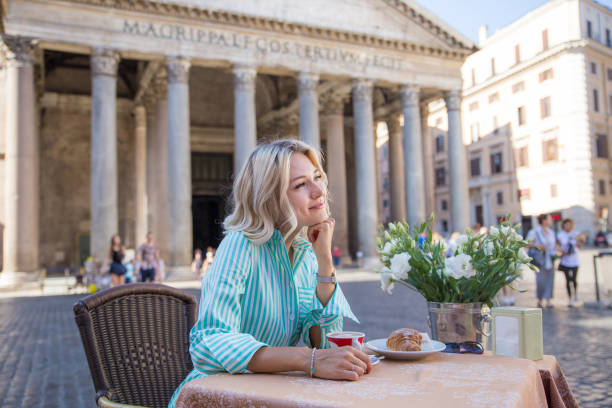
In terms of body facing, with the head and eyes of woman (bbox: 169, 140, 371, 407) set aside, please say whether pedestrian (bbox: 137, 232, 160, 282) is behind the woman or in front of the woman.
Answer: behind

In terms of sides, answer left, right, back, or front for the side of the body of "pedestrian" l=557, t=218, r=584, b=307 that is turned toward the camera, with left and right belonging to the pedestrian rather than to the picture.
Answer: front

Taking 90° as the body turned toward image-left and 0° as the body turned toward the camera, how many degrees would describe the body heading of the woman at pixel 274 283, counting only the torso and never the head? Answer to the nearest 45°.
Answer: approximately 315°

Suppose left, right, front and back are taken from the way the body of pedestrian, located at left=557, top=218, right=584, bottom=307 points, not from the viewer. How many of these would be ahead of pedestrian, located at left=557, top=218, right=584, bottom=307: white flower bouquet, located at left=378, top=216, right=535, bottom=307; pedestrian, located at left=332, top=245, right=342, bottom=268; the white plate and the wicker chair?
3

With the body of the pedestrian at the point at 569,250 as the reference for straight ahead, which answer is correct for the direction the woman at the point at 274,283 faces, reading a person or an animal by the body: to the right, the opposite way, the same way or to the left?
to the left

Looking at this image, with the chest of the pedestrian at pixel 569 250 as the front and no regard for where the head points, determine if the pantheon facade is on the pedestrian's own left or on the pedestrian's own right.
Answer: on the pedestrian's own right

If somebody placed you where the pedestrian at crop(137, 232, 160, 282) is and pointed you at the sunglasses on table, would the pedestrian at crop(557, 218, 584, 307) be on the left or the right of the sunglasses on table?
left

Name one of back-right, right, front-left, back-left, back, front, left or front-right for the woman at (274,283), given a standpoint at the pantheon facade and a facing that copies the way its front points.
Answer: front-right

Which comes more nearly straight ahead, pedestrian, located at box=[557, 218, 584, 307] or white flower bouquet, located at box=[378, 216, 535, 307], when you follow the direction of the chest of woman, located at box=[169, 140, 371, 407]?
the white flower bouquet

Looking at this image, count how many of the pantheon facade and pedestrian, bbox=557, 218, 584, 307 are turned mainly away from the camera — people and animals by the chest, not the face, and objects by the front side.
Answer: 0

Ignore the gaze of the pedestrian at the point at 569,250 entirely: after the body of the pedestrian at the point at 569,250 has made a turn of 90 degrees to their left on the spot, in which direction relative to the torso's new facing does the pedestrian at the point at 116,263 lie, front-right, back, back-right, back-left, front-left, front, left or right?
back

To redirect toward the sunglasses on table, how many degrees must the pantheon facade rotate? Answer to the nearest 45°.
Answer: approximately 45° to its right

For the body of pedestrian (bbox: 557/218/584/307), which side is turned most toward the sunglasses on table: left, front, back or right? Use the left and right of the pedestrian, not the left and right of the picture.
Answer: front

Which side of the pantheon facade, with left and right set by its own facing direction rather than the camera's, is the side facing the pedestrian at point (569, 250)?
front

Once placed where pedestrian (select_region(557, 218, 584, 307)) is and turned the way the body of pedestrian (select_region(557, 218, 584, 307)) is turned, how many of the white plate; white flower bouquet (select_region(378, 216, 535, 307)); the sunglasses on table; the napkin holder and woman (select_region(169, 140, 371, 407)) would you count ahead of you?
5

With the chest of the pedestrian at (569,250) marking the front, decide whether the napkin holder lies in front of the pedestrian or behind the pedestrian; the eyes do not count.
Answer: in front
